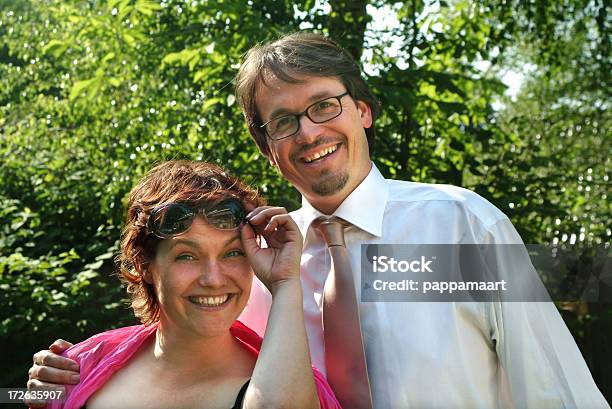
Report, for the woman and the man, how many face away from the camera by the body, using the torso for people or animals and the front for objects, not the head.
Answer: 0

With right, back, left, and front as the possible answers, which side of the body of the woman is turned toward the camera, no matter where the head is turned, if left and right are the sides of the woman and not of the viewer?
front

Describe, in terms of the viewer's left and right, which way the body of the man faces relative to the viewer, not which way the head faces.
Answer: facing the viewer and to the left of the viewer

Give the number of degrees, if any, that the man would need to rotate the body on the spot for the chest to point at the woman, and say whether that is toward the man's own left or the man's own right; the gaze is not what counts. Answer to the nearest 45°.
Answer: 0° — they already face them

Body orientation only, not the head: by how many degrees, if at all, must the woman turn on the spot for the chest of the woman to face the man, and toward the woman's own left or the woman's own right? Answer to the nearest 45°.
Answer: approximately 90° to the woman's own left
